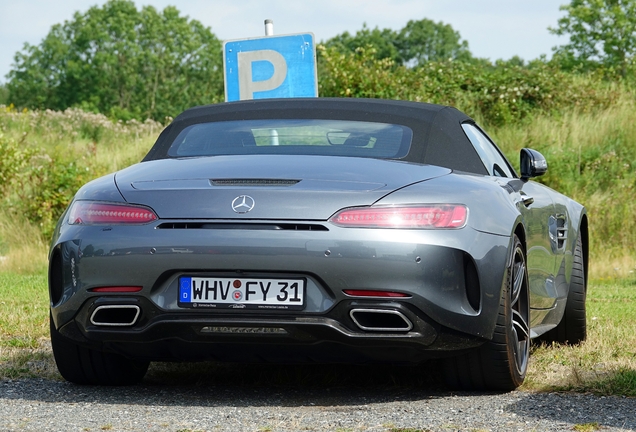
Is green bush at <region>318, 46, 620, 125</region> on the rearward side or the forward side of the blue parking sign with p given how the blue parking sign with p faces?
on the rearward side

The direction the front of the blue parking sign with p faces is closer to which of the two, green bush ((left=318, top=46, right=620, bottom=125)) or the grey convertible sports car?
the grey convertible sports car

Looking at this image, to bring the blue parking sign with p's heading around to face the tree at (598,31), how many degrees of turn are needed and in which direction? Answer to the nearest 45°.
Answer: approximately 135° to its left

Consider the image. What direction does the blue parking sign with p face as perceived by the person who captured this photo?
facing the viewer

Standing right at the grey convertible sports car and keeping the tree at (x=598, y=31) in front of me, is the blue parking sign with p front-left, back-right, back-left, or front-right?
front-left

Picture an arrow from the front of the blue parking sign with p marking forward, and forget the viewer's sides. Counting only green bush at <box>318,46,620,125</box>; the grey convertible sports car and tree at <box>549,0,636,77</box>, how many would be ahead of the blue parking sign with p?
1

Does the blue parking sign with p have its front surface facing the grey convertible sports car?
yes
